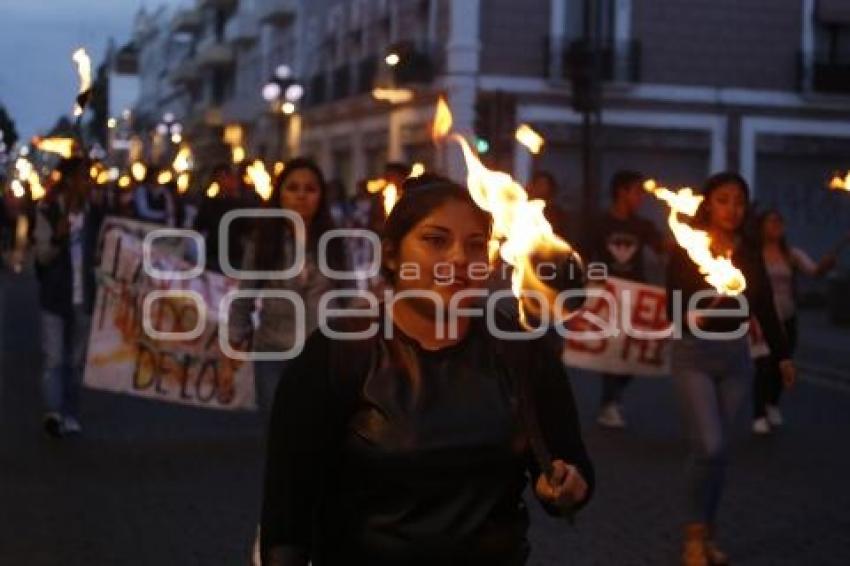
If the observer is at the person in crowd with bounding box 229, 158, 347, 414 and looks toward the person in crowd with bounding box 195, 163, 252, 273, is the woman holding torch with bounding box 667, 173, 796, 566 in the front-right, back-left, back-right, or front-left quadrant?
back-right

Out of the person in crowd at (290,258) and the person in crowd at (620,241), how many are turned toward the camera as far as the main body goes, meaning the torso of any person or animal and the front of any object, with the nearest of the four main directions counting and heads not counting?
2

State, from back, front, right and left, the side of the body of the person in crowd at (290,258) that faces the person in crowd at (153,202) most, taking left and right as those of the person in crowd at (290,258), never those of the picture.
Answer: back

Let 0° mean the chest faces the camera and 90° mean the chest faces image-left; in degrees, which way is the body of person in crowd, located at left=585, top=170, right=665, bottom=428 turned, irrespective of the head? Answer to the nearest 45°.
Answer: approximately 0°

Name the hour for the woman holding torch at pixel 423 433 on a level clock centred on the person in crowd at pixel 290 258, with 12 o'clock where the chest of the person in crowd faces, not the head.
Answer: The woman holding torch is roughly at 12 o'clock from the person in crowd.

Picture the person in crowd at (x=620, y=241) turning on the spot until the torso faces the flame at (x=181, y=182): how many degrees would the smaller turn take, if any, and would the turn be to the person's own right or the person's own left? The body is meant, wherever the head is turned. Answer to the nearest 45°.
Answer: approximately 135° to the person's own right

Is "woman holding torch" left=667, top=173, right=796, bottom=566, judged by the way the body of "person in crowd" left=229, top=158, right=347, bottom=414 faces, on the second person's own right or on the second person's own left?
on the second person's own left
